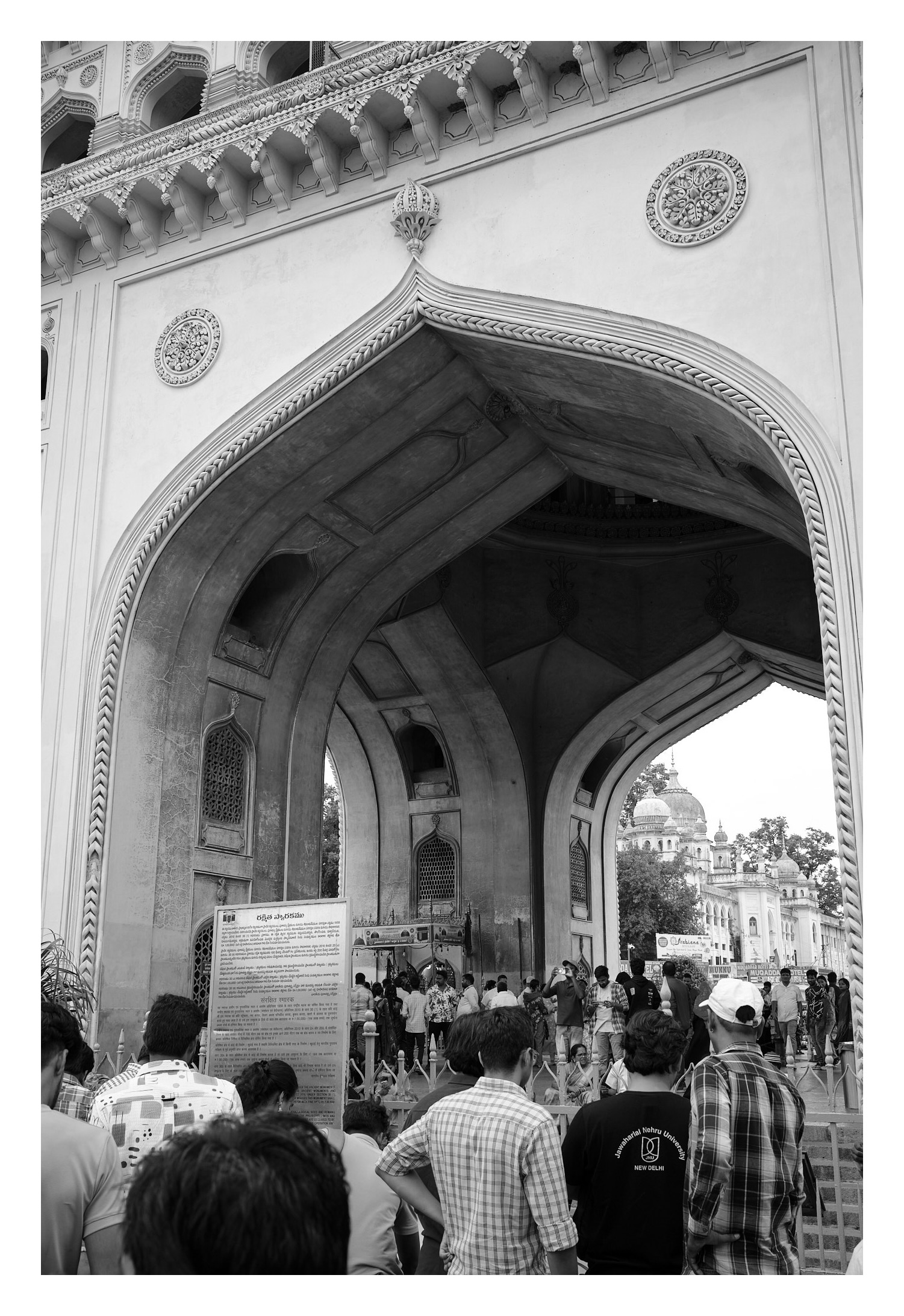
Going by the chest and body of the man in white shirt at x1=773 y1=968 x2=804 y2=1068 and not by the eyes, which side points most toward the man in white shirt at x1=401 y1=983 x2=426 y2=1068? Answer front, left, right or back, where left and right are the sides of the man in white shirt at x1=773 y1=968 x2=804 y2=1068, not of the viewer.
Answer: right

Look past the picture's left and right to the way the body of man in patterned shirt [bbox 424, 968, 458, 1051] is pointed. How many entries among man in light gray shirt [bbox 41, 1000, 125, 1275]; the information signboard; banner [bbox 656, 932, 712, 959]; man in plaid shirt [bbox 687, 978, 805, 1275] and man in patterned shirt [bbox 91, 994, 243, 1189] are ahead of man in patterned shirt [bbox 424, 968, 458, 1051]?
4

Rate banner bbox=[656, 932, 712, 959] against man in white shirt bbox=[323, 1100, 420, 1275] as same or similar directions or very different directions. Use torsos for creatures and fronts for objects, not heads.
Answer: very different directions

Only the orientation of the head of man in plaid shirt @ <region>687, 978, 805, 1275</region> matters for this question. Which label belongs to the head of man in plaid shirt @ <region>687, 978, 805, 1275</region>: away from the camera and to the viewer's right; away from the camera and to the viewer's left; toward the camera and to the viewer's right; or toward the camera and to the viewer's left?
away from the camera and to the viewer's left

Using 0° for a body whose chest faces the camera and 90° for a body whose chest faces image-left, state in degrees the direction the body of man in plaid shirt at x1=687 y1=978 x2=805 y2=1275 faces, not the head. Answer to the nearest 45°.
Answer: approximately 135°

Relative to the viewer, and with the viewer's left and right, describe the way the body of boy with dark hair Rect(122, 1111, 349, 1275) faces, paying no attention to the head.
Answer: facing away from the viewer

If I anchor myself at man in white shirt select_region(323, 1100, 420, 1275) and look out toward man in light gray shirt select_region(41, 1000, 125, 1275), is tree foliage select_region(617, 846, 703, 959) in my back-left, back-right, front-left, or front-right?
back-right

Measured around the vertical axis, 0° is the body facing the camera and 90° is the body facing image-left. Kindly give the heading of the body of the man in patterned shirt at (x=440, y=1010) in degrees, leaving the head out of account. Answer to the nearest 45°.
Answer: approximately 0°

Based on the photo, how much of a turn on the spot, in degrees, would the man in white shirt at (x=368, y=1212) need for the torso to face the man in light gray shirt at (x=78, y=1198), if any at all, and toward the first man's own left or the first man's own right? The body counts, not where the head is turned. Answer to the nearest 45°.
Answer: approximately 135° to the first man's own left

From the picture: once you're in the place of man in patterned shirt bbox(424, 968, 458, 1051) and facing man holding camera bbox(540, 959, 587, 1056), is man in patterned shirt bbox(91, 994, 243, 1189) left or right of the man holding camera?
right

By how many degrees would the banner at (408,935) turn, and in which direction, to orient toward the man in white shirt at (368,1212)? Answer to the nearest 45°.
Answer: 0° — it already faces them
